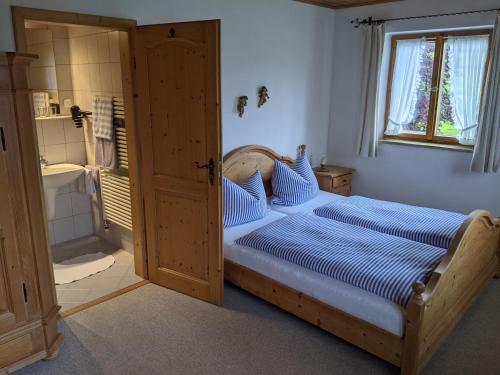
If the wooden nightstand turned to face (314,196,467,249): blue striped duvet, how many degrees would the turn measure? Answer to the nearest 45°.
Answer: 0° — it already faces it

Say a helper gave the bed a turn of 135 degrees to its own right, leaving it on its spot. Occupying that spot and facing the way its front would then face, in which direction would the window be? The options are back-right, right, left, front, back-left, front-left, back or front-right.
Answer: right

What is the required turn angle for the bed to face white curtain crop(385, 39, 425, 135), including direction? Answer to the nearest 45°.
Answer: approximately 135° to its left

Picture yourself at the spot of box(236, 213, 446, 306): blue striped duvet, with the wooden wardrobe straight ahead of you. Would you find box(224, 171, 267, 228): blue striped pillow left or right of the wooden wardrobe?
right

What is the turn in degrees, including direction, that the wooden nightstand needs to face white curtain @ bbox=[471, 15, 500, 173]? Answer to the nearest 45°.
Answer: approximately 45° to its left

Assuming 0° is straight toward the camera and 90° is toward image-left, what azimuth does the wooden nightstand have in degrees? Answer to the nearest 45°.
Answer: approximately 315°

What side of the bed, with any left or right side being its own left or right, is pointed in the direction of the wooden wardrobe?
right

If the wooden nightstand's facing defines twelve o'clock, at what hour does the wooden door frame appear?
The wooden door frame is roughly at 3 o'clock from the wooden nightstand.

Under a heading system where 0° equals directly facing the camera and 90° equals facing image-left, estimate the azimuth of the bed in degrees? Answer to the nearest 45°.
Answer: approximately 315°

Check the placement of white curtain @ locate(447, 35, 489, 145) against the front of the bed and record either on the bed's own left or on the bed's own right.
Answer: on the bed's own left
